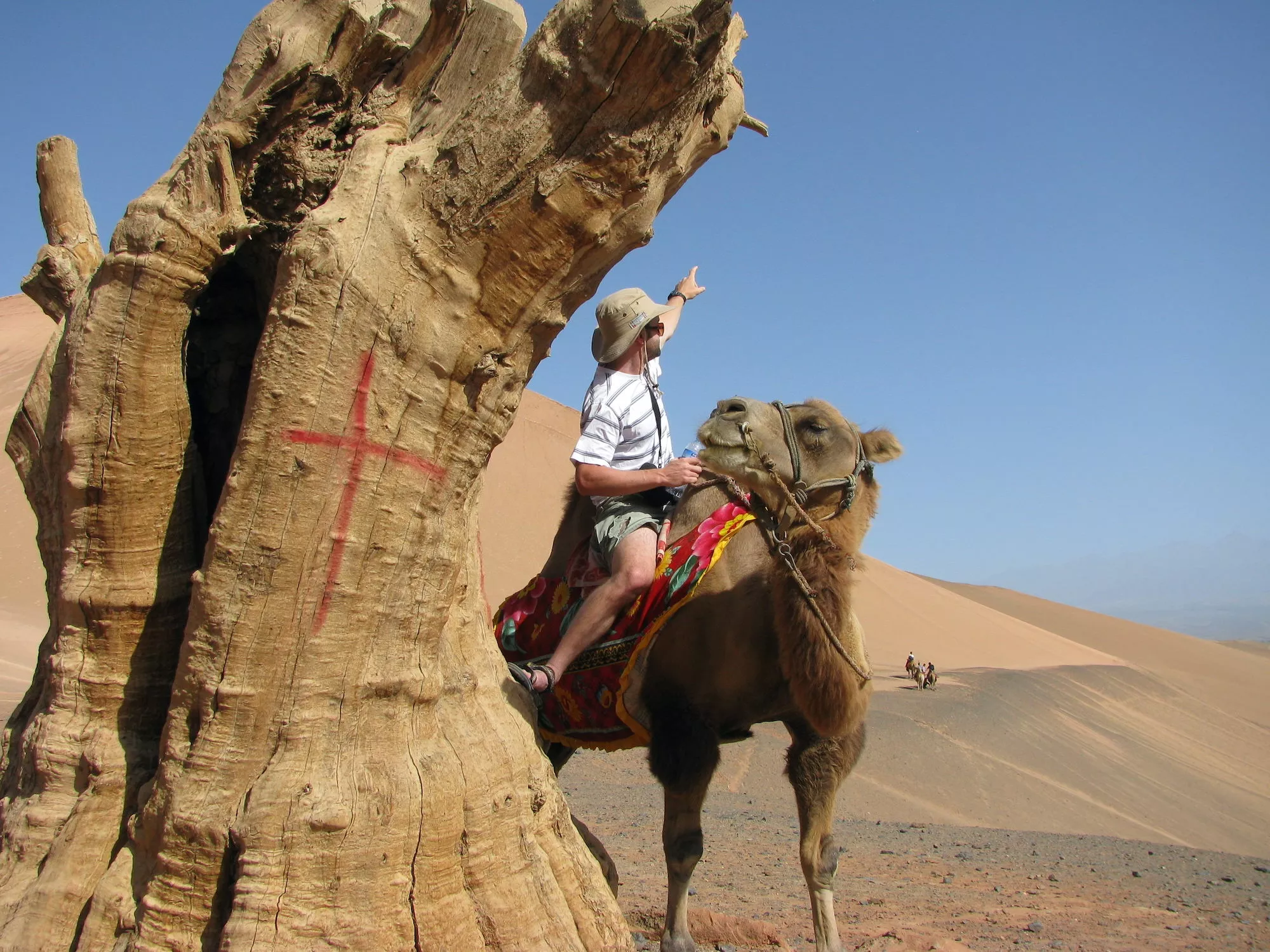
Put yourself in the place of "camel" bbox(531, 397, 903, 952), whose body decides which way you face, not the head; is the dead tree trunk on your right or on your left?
on your right

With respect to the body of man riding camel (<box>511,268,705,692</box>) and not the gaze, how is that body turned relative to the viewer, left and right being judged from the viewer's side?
facing to the right of the viewer

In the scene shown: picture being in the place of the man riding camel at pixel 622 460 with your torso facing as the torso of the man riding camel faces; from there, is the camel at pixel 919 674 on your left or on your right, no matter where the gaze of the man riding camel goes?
on your left

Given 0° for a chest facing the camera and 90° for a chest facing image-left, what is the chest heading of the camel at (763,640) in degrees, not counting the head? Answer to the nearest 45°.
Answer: approximately 315°
